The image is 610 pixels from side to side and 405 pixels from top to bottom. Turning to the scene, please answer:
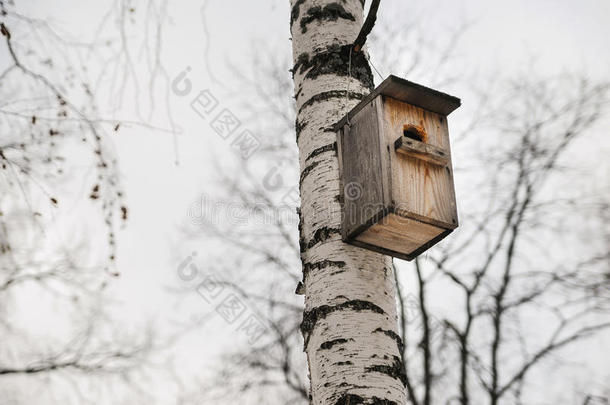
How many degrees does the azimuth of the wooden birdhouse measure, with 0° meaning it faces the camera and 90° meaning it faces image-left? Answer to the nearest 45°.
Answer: approximately 315°
